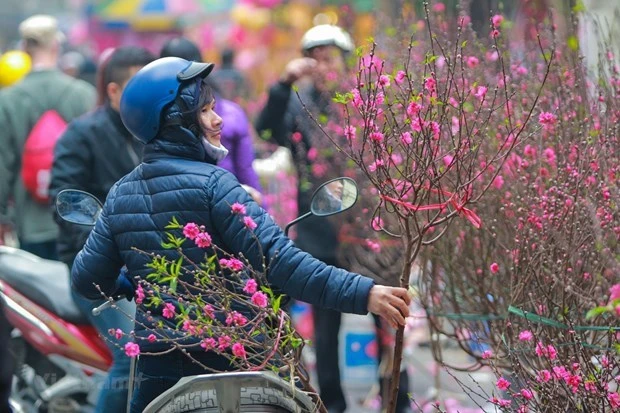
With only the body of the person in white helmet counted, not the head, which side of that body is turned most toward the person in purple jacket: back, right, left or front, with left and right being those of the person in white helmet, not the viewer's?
right

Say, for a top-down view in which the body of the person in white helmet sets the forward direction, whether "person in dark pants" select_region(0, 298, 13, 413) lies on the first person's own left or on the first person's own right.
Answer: on the first person's own right

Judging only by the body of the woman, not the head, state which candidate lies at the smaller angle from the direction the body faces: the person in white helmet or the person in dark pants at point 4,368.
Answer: the person in white helmet

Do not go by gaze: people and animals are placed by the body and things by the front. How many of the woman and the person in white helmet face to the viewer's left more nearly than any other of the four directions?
0

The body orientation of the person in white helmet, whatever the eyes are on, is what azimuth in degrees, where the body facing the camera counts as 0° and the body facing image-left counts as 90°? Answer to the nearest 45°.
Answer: approximately 315°

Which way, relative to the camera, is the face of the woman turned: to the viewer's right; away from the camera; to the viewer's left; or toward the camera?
to the viewer's right

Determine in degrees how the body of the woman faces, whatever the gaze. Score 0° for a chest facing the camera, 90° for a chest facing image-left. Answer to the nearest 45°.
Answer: approximately 225°
